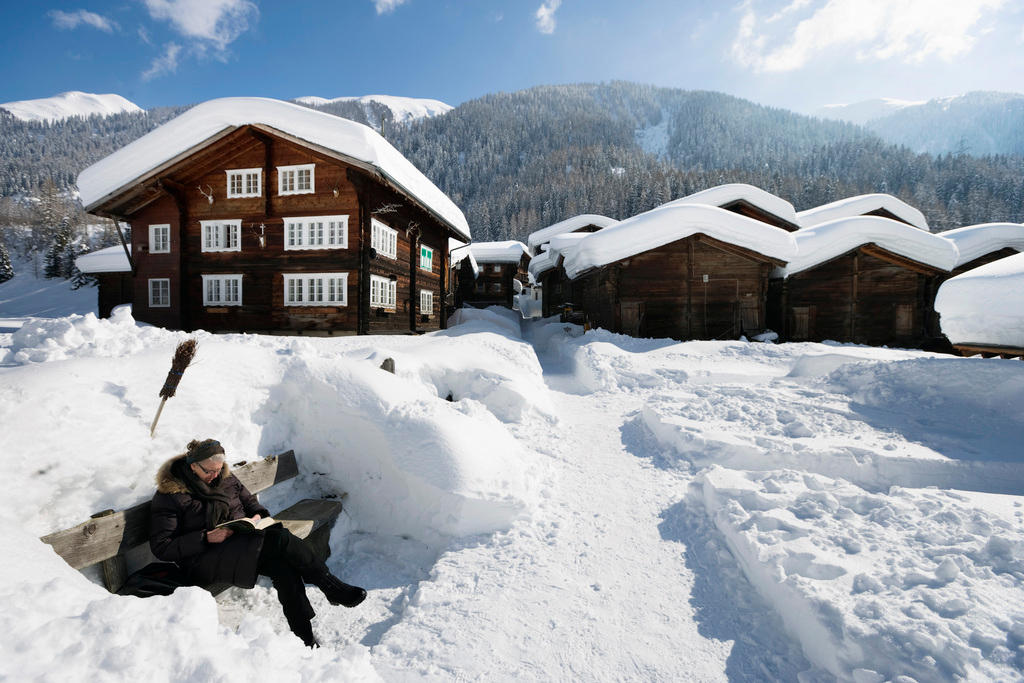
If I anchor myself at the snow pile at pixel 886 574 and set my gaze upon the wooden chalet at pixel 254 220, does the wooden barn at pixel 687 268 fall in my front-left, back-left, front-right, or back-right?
front-right

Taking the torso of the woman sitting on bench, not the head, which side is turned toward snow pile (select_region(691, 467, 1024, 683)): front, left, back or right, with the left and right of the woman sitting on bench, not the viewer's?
front

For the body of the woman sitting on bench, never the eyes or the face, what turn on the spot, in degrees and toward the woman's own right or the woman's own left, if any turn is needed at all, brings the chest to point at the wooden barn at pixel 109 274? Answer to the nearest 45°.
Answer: approximately 135° to the woman's own left

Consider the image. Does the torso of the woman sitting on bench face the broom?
no

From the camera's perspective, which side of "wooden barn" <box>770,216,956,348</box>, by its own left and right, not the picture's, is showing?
front

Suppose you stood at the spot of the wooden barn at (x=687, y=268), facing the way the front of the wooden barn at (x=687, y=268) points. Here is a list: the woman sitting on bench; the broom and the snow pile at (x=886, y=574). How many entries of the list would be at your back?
0

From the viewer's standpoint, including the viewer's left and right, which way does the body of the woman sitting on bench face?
facing the viewer and to the right of the viewer

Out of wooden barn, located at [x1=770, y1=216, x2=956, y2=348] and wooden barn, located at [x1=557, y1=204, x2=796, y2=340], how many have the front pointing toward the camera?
2

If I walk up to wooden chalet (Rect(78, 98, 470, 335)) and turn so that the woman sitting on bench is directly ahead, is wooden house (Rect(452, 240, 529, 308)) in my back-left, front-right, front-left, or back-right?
back-left

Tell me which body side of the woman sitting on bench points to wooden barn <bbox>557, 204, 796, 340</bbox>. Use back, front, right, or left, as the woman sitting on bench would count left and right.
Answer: left

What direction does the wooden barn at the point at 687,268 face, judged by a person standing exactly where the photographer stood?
facing the viewer

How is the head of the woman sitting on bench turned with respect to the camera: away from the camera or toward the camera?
toward the camera

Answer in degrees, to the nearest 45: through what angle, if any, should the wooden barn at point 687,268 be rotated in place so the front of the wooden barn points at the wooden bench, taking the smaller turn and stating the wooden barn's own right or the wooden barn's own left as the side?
0° — it already faces it

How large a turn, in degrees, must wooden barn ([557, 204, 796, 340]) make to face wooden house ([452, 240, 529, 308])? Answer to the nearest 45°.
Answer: approximately 135° to its right

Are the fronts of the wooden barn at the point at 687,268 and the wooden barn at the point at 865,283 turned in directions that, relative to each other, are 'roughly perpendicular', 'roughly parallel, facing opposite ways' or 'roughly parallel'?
roughly parallel
